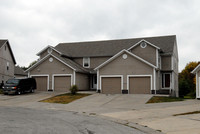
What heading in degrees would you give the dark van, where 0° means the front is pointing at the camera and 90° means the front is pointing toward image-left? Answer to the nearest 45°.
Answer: approximately 45°
